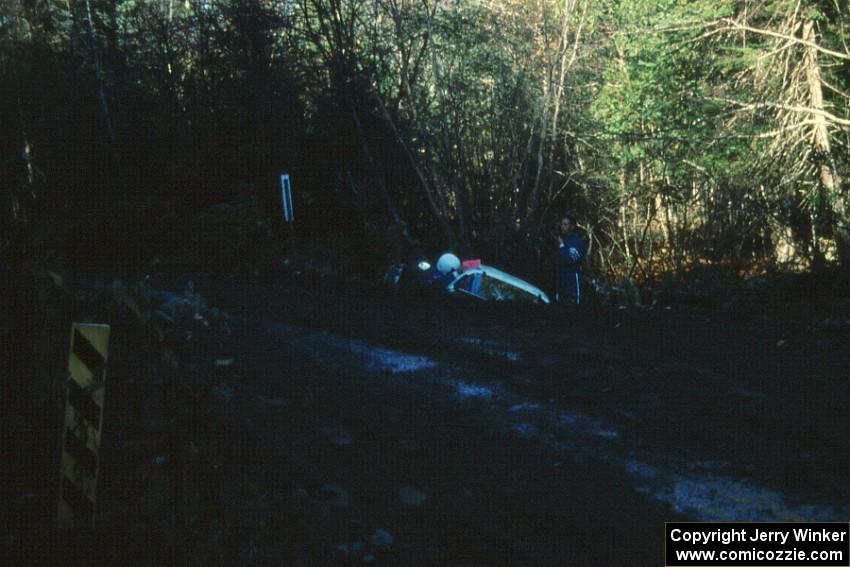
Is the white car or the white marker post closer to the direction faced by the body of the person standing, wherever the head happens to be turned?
the white car

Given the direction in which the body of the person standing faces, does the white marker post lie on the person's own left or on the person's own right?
on the person's own right

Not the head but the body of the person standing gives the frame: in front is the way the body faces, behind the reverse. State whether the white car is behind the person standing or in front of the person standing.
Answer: in front

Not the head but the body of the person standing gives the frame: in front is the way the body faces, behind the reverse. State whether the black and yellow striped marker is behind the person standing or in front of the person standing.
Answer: in front

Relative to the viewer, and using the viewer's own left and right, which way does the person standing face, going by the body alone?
facing the viewer and to the left of the viewer
